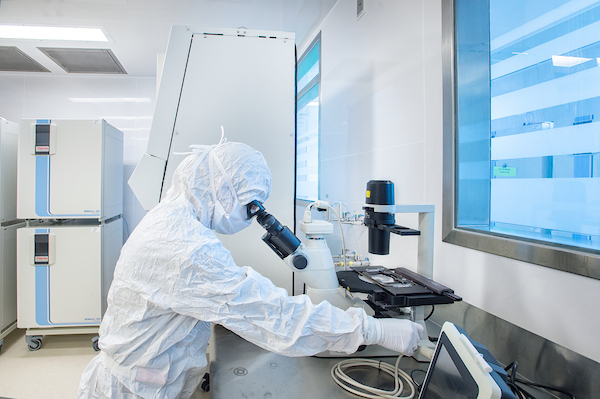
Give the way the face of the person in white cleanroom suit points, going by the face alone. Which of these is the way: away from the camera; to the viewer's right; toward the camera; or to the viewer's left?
to the viewer's right

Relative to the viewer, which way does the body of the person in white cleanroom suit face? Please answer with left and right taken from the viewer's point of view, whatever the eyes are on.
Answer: facing to the right of the viewer

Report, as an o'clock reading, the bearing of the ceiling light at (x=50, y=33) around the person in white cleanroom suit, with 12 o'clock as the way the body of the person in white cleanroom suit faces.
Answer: The ceiling light is roughly at 8 o'clock from the person in white cleanroom suit.

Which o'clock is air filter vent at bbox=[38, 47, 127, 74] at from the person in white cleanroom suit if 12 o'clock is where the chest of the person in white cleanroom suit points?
The air filter vent is roughly at 8 o'clock from the person in white cleanroom suit.

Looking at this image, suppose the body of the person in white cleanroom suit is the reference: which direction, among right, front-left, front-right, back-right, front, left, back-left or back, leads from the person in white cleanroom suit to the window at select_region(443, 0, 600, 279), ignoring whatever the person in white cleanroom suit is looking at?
front

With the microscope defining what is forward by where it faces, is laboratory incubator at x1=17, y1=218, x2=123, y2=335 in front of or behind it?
in front

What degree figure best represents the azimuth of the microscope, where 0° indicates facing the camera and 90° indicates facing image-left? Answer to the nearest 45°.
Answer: approximately 90°

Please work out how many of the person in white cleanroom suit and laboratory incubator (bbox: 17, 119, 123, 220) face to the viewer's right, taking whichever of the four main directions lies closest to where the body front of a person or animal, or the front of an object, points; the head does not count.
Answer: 1

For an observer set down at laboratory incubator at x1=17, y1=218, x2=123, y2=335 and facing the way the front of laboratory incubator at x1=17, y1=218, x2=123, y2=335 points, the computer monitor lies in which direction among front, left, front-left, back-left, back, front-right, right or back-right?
front

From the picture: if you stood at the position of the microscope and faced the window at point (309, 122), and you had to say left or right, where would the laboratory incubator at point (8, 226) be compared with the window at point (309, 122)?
left

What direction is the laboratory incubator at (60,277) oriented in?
toward the camera
